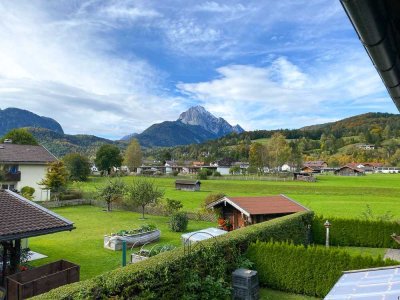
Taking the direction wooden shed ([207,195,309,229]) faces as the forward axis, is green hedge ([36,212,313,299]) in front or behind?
in front

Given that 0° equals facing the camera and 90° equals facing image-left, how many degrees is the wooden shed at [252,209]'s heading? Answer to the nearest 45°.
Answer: approximately 45°

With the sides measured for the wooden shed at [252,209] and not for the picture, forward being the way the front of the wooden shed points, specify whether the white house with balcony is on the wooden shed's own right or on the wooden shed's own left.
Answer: on the wooden shed's own right

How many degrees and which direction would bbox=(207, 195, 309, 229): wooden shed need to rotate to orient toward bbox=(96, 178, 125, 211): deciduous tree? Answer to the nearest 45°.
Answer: approximately 90° to its right

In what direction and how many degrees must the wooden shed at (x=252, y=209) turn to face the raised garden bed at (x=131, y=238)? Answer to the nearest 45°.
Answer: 0° — it already faces it

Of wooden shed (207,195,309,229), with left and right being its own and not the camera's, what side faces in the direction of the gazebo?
front

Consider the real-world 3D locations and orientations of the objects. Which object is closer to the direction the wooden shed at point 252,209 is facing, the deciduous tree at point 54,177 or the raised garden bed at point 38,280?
the raised garden bed

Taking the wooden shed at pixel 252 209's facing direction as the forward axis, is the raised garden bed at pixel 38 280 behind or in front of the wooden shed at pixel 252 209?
in front

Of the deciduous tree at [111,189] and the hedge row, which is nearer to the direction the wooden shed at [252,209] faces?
the deciduous tree

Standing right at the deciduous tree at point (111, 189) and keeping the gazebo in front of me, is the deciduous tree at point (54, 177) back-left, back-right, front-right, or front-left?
back-right
